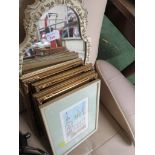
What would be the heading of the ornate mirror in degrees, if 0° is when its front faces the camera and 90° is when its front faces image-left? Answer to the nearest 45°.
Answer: approximately 315°

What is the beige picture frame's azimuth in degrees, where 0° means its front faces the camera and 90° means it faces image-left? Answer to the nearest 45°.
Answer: approximately 315°
